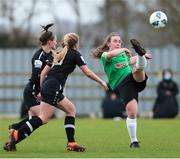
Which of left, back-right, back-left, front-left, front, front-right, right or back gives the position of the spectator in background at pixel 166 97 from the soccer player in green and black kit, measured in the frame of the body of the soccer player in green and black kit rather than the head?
back-left

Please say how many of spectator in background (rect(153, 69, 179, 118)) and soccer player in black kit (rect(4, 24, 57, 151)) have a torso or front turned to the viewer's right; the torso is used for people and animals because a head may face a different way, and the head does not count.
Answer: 1

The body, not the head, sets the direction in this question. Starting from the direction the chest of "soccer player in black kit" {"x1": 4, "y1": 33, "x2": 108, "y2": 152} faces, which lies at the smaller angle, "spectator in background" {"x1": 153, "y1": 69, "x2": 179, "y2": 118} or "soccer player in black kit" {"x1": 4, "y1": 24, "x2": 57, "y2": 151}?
the spectator in background

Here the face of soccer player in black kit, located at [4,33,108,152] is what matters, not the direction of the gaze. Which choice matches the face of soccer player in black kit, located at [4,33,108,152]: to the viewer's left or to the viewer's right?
to the viewer's right

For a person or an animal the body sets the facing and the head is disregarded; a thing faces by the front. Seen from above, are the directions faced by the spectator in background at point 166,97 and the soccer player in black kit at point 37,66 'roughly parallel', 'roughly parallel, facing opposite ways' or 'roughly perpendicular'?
roughly perpendicular

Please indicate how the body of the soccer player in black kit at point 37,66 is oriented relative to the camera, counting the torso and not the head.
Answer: to the viewer's right

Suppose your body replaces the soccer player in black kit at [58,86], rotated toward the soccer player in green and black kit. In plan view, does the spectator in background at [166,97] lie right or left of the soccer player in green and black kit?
left

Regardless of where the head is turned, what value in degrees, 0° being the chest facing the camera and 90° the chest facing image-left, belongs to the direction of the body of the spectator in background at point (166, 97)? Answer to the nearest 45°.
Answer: approximately 0°

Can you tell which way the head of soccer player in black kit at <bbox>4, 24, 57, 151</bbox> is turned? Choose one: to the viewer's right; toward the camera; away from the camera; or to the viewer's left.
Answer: to the viewer's right

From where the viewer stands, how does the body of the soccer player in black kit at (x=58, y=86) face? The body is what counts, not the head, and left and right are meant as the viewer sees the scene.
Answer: facing away from the viewer and to the right of the viewer

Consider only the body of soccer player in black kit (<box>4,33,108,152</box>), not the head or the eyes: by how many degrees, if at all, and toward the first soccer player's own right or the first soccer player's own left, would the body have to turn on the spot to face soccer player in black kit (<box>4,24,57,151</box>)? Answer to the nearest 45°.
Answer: approximately 90° to the first soccer player's own left
